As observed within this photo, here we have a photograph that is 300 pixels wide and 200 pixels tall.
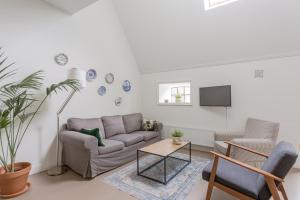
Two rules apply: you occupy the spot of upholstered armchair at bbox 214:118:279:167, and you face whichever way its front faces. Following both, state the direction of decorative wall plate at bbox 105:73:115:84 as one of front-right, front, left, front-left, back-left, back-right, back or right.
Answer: front-right

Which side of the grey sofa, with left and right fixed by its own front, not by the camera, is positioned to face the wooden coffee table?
front

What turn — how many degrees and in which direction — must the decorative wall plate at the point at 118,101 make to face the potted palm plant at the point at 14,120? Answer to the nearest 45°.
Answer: approximately 90° to its right

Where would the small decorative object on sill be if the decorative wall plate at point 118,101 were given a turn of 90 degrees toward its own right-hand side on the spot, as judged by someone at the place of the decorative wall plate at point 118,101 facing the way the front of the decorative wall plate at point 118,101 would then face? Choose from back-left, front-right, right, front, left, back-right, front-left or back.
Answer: back-left

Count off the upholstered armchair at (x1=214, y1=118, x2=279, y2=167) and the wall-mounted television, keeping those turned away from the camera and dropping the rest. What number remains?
0

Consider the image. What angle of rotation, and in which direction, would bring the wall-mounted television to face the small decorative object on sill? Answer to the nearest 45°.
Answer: approximately 90° to its right

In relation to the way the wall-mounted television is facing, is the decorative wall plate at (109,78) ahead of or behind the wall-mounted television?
ahead

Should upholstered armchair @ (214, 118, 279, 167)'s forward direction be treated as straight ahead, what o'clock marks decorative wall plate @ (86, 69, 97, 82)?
The decorative wall plate is roughly at 1 o'clock from the upholstered armchair.

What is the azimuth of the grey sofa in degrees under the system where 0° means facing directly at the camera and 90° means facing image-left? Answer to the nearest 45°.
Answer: approximately 315°

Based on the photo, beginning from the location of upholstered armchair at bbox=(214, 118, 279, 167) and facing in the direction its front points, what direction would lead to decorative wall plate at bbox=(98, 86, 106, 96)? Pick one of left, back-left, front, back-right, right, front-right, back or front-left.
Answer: front-right

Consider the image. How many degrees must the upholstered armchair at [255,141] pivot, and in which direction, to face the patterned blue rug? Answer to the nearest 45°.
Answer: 0° — it already faces it
